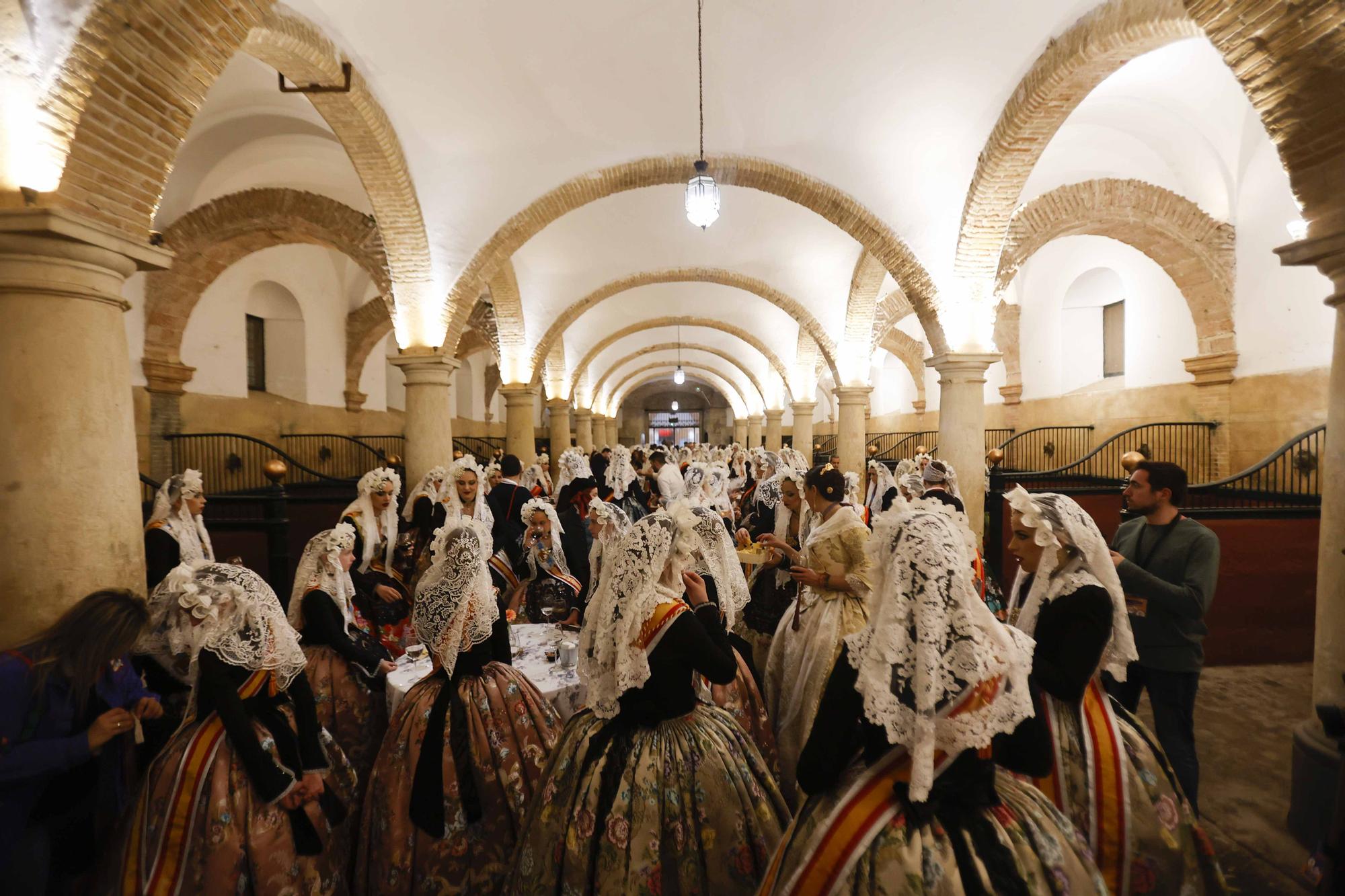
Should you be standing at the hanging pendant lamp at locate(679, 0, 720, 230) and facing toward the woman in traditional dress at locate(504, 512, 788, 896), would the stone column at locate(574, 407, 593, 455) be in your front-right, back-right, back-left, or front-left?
back-right

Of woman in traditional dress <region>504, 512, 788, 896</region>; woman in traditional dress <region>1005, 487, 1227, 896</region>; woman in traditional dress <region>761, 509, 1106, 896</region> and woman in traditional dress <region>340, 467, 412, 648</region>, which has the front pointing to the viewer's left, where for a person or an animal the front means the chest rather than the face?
woman in traditional dress <region>1005, 487, 1227, 896</region>

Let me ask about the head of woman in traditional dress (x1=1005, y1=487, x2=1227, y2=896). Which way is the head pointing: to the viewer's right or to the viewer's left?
to the viewer's left

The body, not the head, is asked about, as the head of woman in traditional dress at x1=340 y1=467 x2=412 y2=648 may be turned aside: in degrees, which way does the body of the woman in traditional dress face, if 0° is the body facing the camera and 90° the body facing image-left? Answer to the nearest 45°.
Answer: approximately 315°

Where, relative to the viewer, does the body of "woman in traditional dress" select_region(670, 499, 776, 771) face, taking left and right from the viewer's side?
facing away from the viewer and to the left of the viewer

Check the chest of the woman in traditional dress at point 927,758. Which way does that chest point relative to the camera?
away from the camera

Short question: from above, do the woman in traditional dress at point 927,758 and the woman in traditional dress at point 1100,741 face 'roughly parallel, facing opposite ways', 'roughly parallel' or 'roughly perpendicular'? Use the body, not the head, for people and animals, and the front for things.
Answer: roughly perpendicular

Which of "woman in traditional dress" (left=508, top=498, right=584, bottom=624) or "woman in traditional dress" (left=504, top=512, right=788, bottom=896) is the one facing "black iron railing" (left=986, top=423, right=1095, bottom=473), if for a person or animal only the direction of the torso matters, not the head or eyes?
"woman in traditional dress" (left=504, top=512, right=788, bottom=896)

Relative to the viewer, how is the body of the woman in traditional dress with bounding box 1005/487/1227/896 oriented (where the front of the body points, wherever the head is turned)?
to the viewer's left

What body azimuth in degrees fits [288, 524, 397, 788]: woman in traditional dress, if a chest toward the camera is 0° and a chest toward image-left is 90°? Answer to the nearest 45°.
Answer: approximately 270°

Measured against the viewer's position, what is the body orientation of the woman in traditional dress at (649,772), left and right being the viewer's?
facing away from the viewer and to the right of the viewer

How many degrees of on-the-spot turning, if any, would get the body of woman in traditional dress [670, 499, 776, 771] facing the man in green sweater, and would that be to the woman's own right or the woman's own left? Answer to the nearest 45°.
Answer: approximately 135° to the woman's own right
